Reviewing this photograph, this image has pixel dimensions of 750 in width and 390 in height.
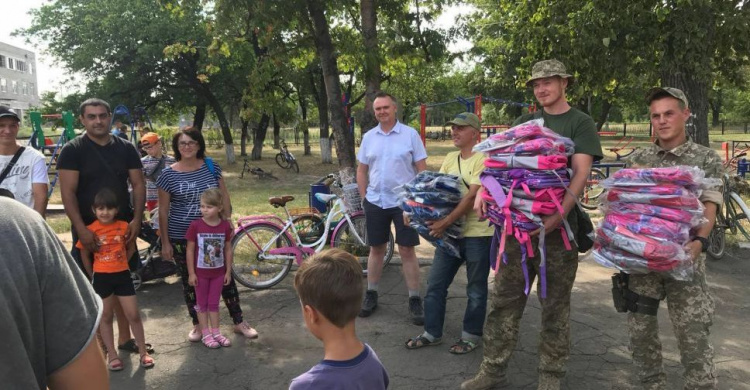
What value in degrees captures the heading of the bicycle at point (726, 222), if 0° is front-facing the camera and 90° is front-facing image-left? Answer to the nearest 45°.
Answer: approximately 45°

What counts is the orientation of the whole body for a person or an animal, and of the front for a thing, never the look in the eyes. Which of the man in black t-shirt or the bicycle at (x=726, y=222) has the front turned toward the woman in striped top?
the bicycle

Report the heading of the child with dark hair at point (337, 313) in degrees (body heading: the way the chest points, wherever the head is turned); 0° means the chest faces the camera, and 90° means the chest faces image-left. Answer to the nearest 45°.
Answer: approximately 135°

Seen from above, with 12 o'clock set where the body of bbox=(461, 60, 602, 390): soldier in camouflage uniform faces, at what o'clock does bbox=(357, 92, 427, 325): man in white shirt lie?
The man in white shirt is roughly at 3 o'clock from the soldier in camouflage uniform.

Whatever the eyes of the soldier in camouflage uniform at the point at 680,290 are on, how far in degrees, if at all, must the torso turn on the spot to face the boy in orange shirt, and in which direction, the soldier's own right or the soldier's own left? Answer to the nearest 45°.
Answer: approximately 45° to the soldier's own right

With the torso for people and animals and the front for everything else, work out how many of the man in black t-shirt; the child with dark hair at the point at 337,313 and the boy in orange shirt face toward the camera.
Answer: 2

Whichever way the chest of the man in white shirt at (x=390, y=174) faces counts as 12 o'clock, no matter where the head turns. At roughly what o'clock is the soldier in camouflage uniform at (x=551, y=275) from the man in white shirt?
The soldier in camouflage uniform is roughly at 11 o'clock from the man in white shirt.

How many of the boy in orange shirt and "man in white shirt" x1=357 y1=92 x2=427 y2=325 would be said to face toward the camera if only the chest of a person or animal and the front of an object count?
2

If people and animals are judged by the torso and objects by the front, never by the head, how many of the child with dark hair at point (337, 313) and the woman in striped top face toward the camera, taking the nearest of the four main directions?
1

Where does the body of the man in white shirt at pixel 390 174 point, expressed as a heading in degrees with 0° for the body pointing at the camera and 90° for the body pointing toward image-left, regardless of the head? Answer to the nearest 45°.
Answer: approximately 0°
